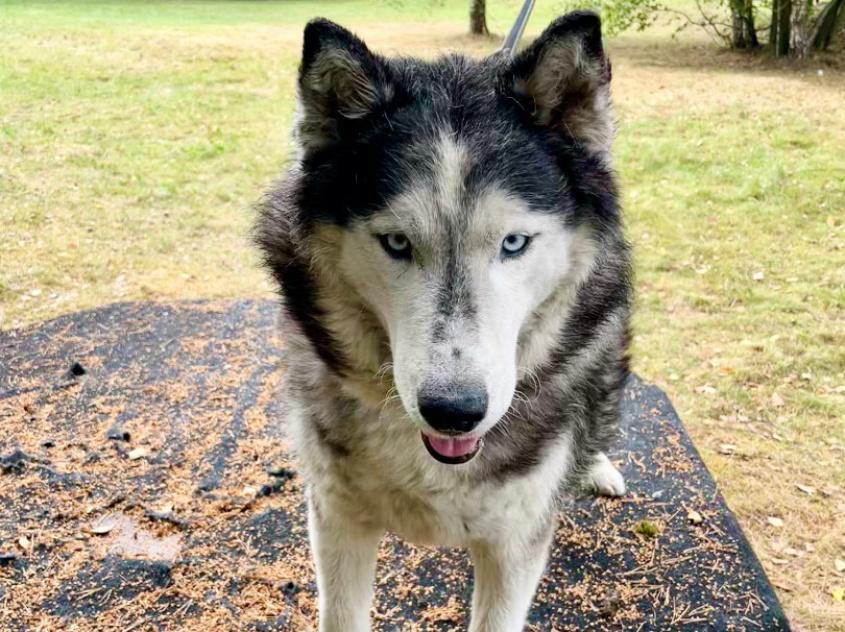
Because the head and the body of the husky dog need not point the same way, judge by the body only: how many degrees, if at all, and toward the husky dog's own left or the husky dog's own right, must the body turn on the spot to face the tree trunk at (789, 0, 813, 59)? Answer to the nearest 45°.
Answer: approximately 135° to the husky dog's own left

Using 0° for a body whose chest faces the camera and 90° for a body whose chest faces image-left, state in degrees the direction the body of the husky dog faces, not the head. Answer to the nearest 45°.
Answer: approximately 0°

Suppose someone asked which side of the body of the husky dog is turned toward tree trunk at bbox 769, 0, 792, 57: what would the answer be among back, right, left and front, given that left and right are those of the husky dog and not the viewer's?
back

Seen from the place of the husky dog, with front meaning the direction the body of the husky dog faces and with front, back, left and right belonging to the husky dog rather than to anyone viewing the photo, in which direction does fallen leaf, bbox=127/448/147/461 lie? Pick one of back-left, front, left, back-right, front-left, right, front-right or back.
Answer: back-right

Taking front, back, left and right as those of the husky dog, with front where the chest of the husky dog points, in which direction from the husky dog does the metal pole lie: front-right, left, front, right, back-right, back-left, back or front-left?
back

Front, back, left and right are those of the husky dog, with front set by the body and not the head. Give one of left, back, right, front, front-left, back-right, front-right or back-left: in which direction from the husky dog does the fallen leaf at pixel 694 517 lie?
back-left
